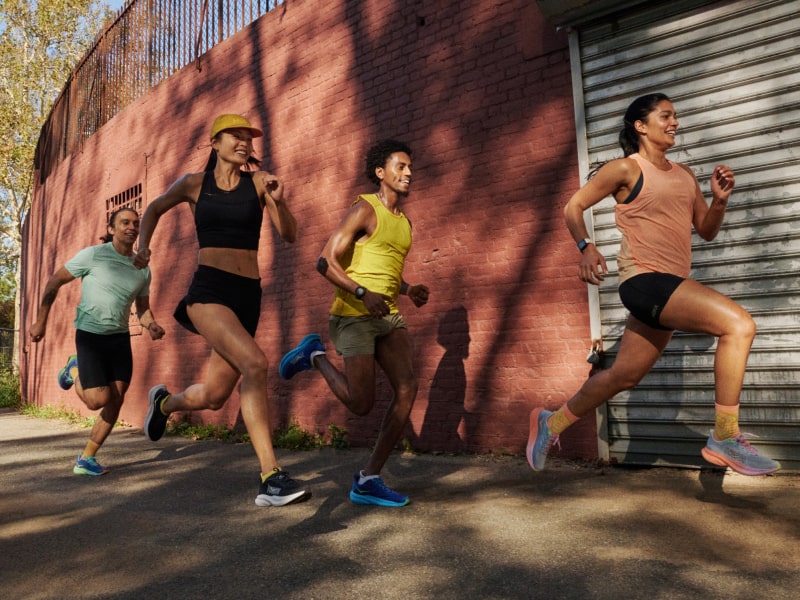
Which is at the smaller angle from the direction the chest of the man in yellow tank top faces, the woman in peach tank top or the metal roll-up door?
the woman in peach tank top

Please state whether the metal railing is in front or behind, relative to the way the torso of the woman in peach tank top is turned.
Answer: behind

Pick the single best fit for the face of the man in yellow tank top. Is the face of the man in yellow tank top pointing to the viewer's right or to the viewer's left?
to the viewer's right

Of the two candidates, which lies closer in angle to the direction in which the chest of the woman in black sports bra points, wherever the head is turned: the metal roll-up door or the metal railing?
the metal roll-up door

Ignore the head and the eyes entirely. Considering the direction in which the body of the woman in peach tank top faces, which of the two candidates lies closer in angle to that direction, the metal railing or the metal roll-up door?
the metal roll-up door

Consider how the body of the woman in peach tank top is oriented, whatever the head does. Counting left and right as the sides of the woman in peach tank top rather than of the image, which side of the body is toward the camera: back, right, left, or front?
right

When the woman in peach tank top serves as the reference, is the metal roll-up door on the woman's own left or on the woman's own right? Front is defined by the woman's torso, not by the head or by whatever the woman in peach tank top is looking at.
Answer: on the woman's own left

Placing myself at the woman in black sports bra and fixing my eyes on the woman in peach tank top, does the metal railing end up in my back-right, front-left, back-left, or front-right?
back-left

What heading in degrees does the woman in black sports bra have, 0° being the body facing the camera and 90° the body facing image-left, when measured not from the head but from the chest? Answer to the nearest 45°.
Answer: approximately 315°

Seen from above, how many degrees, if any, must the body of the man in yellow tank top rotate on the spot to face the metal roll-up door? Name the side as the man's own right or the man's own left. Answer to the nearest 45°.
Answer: approximately 45° to the man's own left

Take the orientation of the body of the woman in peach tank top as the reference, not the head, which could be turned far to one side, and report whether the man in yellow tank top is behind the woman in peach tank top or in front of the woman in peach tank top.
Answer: behind
